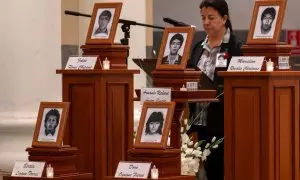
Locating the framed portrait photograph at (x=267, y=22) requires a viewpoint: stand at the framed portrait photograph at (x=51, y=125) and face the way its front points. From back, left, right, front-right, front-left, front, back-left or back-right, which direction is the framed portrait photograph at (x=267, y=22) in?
back-left

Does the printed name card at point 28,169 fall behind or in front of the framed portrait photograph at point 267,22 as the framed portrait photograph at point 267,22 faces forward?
in front

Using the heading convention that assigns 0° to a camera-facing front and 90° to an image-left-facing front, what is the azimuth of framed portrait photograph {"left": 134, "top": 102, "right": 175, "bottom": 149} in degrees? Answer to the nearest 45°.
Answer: approximately 45°

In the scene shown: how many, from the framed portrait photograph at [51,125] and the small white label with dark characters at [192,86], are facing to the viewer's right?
0

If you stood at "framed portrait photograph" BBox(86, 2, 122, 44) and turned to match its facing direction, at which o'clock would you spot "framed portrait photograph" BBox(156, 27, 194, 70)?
"framed portrait photograph" BBox(156, 27, 194, 70) is roughly at 9 o'clock from "framed portrait photograph" BBox(86, 2, 122, 44).

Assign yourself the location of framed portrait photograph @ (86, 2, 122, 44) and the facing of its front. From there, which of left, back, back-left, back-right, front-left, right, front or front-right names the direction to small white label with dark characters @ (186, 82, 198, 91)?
left

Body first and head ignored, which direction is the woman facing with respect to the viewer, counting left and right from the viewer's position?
facing the viewer and to the left of the viewer

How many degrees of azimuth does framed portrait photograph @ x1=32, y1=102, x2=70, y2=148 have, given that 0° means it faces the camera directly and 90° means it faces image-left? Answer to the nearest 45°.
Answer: approximately 45°

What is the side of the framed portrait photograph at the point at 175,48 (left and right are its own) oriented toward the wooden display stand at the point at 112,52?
right
